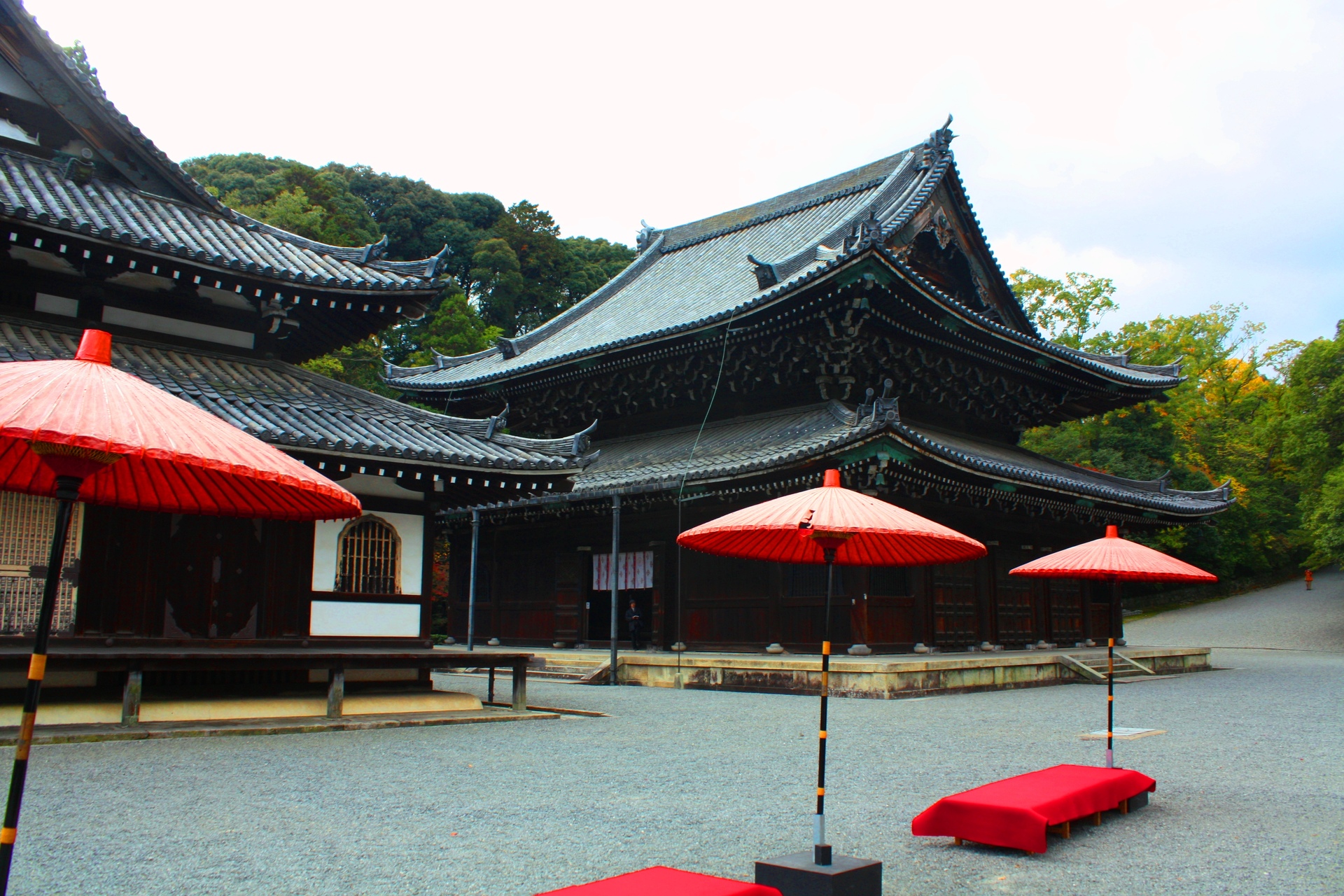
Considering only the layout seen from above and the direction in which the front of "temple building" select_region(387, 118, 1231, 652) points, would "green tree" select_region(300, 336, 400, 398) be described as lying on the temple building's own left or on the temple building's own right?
on the temple building's own right

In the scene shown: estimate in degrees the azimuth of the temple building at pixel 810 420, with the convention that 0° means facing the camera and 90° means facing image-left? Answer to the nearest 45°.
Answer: approximately 45°

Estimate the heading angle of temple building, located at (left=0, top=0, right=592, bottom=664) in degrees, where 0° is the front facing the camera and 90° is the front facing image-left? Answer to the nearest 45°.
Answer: approximately 0°

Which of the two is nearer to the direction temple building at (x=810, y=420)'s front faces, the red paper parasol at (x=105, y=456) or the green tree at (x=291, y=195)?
the red paper parasol

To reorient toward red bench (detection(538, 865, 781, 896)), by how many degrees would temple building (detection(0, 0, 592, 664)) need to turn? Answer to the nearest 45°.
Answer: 0° — it already faces it

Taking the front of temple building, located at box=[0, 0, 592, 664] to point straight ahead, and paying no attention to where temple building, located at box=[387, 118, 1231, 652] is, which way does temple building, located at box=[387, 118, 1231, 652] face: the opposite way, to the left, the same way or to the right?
to the right

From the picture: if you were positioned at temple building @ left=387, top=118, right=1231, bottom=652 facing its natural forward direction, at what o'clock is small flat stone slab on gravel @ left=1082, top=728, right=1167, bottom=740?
The small flat stone slab on gravel is roughly at 10 o'clock from the temple building.

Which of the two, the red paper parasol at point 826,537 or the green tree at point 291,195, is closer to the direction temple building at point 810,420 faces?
the red paper parasol

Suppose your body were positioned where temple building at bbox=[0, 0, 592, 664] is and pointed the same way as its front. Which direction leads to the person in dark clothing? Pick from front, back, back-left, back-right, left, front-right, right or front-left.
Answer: back-left

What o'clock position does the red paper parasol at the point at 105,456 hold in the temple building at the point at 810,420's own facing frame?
The red paper parasol is roughly at 11 o'clock from the temple building.

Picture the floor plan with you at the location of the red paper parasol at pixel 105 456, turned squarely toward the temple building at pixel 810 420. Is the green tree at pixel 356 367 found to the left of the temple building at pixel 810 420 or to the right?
left
